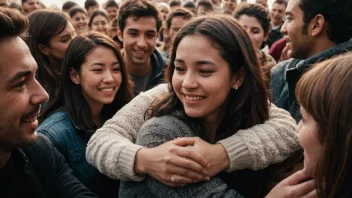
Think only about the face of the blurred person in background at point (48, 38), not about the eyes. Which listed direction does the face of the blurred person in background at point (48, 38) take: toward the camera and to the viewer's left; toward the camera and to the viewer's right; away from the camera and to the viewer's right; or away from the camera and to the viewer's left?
toward the camera and to the viewer's right

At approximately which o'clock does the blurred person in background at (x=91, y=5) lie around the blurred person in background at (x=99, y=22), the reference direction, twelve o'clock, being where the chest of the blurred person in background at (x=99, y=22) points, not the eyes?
the blurred person in background at (x=91, y=5) is roughly at 6 o'clock from the blurred person in background at (x=99, y=22).

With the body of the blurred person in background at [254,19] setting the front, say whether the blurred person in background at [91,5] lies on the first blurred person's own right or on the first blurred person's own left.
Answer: on the first blurred person's own right

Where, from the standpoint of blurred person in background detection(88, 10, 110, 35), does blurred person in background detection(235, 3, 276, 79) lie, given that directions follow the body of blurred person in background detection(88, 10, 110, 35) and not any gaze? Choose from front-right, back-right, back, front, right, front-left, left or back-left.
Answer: front-left

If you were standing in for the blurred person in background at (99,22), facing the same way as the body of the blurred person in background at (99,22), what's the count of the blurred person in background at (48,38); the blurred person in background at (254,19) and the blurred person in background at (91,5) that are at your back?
1

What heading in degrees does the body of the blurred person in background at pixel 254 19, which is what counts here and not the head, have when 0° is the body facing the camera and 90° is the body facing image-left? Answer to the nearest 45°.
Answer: approximately 45°

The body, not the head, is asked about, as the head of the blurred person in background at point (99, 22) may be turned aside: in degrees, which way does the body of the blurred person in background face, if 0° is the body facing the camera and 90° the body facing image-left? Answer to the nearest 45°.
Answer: approximately 0°

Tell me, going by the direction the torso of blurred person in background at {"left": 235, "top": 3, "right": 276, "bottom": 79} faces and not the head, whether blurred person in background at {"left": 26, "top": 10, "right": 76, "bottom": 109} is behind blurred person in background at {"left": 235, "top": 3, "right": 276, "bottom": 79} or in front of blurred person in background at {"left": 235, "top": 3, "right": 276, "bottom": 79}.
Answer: in front
